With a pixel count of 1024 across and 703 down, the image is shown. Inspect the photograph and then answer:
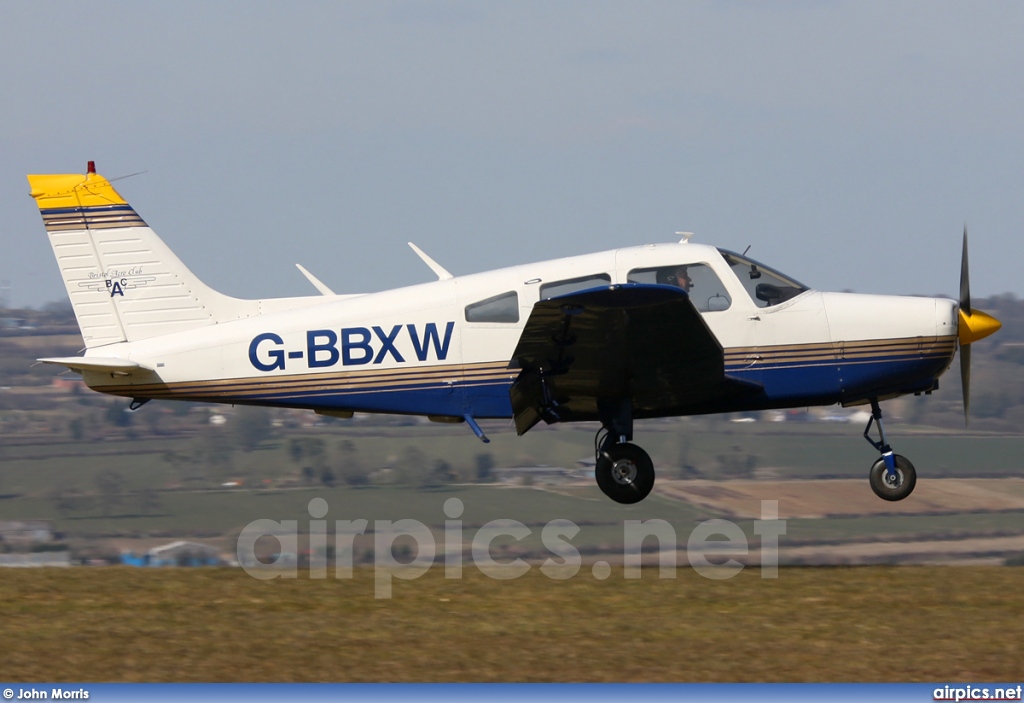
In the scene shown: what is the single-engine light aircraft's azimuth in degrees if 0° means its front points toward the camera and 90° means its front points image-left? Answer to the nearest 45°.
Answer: approximately 270°
